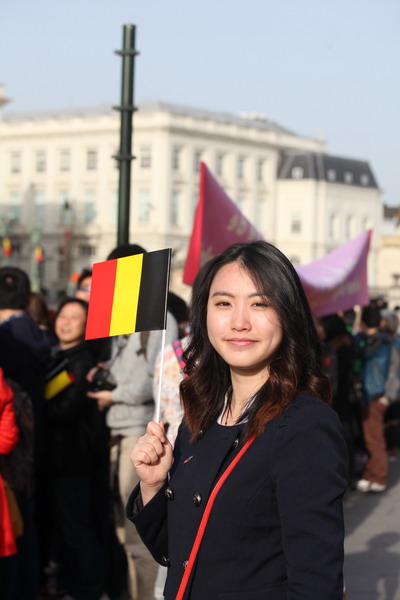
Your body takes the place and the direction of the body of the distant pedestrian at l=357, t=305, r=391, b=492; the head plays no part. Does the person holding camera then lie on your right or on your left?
on your left

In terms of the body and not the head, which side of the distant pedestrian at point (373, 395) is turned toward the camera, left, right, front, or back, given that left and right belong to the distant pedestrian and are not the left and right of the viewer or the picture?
left

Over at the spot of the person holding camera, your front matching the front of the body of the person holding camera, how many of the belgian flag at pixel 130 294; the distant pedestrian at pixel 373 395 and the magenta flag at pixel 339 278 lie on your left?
1

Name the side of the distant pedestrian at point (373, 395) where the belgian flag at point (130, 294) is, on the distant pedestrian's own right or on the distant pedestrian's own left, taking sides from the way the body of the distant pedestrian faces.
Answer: on the distant pedestrian's own left

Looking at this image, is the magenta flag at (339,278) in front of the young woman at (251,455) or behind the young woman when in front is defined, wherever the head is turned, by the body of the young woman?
behind

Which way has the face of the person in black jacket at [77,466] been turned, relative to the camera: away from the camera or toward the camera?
toward the camera

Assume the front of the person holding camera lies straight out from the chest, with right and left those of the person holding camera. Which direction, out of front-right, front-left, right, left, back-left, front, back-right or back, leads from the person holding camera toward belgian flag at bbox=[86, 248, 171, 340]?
left

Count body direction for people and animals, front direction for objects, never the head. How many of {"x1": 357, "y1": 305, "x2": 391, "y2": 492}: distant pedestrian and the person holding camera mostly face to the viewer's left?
2

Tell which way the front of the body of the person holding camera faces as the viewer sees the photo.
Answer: to the viewer's left

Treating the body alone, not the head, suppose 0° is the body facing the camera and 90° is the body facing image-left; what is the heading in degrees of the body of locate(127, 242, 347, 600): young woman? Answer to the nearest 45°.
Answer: approximately 45°

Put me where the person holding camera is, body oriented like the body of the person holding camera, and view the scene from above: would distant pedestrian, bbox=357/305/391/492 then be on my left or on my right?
on my right
